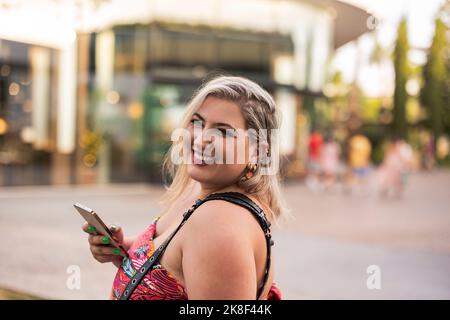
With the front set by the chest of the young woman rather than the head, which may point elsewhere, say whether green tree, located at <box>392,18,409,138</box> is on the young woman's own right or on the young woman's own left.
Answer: on the young woman's own right

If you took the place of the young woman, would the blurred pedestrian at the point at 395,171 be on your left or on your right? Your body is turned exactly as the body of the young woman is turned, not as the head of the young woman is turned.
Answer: on your right

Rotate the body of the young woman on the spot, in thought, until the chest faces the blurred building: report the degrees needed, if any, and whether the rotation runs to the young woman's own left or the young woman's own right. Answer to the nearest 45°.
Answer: approximately 90° to the young woman's own right

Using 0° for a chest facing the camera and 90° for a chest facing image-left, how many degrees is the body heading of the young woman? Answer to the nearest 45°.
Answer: approximately 90°

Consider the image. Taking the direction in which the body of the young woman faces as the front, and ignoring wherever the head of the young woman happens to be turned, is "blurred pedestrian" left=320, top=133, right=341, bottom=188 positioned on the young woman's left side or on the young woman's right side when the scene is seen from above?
on the young woman's right side

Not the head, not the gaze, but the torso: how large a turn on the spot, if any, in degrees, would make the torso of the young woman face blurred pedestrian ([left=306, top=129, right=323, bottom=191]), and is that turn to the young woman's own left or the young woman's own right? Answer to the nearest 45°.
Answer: approximately 90° to the young woman's own right
